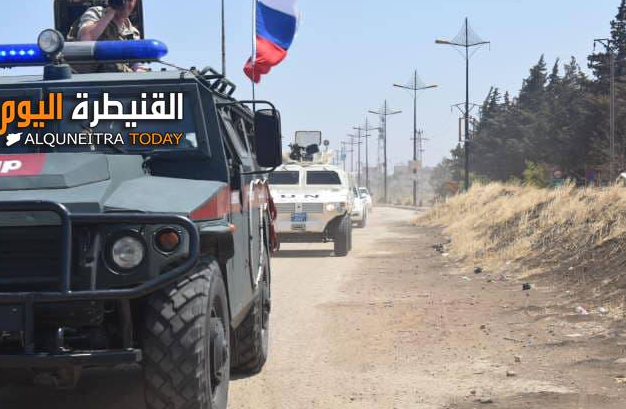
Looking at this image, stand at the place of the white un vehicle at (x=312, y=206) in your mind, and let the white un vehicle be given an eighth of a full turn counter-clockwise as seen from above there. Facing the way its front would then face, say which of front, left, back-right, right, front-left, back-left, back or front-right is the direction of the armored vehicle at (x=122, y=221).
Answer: front-right

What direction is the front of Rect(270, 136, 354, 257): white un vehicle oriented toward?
toward the camera

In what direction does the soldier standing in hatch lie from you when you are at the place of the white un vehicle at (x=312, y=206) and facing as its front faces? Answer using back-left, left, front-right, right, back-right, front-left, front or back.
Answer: front
